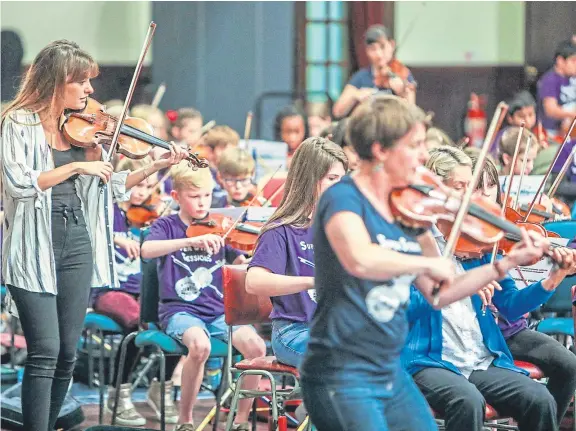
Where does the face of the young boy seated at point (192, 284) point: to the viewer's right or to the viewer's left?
to the viewer's right

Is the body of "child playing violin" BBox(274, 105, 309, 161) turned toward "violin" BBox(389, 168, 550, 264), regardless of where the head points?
yes

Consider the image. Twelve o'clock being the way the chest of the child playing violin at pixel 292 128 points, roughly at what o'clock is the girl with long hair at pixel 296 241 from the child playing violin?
The girl with long hair is roughly at 12 o'clock from the child playing violin.

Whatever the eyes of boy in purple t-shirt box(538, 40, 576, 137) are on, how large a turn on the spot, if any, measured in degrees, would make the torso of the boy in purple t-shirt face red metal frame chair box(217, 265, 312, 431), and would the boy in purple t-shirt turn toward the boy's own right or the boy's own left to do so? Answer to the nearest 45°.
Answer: approximately 45° to the boy's own right

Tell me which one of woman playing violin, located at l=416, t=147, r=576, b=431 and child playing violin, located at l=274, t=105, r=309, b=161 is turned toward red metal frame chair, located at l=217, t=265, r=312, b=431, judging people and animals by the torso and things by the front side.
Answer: the child playing violin

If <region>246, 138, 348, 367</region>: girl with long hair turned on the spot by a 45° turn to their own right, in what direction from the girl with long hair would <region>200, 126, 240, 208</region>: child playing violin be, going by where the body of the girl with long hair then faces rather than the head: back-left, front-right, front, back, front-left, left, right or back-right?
back

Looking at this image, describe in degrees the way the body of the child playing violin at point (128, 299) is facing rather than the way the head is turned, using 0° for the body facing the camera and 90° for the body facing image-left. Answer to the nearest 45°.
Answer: approximately 315°

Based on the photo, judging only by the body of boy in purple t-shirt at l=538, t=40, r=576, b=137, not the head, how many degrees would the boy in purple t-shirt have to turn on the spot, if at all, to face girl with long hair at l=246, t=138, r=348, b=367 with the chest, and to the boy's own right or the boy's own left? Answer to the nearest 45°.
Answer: approximately 45° to the boy's own right

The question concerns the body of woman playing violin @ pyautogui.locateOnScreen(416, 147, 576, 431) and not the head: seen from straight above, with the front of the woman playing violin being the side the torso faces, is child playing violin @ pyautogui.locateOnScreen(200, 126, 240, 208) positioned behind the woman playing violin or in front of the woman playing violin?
behind

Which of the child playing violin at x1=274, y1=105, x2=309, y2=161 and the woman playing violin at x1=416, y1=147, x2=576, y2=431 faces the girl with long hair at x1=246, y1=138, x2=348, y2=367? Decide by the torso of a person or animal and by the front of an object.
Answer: the child playing violin

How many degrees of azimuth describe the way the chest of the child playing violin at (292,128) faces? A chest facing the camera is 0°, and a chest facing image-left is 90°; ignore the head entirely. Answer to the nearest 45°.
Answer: approximately 0°
